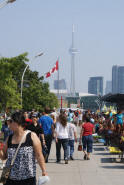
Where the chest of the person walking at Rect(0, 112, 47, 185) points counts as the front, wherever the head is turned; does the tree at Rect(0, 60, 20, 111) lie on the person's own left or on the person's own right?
on the person's own right

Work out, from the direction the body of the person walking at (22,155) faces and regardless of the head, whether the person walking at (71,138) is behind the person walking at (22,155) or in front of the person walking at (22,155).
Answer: behind

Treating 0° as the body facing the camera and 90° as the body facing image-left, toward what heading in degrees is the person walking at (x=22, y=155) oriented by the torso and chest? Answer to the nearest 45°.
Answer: approximately 45°
